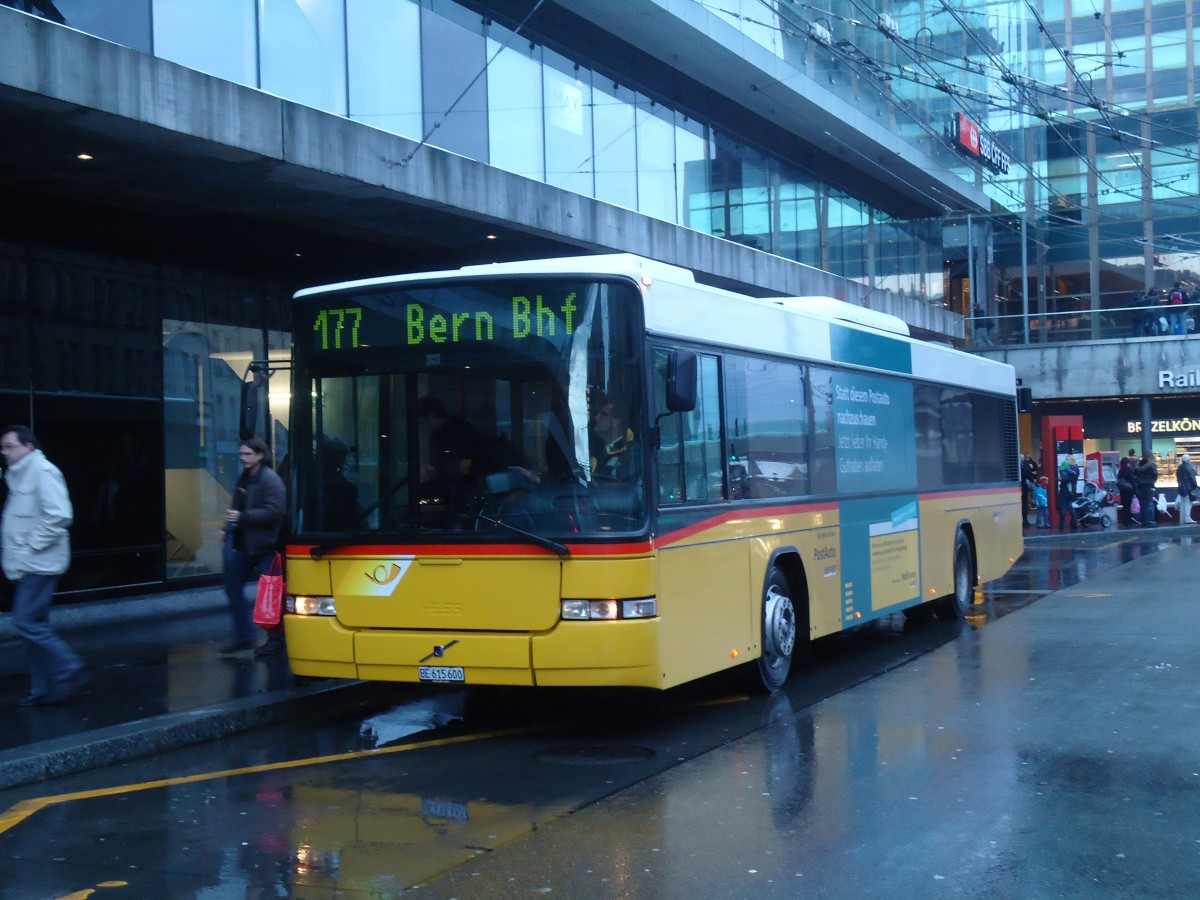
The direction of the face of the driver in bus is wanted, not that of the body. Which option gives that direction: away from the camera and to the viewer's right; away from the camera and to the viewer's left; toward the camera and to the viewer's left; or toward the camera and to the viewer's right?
toward the camera and to the viewer's left

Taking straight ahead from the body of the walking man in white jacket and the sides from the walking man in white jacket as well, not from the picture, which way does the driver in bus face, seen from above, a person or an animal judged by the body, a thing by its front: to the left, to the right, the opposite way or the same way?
the same way

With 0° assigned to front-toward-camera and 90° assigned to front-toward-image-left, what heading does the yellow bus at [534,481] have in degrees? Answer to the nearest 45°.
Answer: approximately 45°

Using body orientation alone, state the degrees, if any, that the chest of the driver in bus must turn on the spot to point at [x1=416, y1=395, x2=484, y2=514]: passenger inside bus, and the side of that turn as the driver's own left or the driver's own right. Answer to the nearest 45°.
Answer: approximately 45° to the driver's own right

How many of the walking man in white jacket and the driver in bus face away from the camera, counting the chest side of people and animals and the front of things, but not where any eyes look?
0

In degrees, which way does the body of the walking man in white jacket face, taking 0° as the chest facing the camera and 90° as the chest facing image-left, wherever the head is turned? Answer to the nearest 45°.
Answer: approximately 90°

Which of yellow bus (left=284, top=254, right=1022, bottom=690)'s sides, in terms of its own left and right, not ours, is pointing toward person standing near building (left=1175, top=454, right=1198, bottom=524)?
back

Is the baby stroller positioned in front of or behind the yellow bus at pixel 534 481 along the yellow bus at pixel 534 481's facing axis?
behind

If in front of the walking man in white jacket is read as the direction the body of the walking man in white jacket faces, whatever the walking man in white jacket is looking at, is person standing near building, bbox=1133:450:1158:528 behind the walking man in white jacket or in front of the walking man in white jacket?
behind

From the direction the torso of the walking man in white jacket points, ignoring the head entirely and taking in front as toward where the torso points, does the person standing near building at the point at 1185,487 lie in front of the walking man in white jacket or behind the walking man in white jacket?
behind

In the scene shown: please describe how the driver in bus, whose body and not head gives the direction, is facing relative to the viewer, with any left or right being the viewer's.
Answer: facing the viewer and to the left of the viewer

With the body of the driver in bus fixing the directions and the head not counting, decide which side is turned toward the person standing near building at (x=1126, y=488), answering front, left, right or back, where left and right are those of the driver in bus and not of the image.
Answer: back
